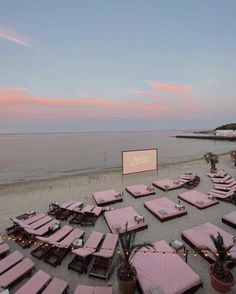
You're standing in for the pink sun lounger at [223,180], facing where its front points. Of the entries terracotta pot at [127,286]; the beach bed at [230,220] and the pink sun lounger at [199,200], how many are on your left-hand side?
3

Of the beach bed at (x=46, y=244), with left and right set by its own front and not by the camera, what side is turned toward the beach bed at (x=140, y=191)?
front

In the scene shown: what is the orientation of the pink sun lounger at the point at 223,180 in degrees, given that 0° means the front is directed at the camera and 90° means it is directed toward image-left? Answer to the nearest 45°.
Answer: approximately 90°

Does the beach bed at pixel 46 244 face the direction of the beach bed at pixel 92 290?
no

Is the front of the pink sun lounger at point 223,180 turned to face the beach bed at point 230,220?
no

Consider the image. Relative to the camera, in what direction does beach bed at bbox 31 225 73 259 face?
facing away from the viewer and to the right of the viewer

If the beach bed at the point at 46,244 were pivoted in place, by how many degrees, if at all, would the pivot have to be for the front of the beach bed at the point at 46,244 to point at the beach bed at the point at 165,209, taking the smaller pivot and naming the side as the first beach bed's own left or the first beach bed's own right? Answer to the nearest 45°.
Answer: approximately 45° to the first beach bed's own right

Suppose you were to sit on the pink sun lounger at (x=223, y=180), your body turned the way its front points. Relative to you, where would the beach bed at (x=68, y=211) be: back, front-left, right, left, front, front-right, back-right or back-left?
front-left

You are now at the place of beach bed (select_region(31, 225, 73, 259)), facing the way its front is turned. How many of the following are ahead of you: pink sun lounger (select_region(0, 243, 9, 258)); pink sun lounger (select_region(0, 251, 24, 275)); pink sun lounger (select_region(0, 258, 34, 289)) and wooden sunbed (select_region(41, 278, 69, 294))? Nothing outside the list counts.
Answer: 0

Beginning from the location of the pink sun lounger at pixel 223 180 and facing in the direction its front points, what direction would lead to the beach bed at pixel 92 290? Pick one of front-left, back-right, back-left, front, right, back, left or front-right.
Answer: left

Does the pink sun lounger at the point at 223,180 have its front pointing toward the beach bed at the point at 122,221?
no

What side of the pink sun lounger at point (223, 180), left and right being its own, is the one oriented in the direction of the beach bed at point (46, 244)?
left

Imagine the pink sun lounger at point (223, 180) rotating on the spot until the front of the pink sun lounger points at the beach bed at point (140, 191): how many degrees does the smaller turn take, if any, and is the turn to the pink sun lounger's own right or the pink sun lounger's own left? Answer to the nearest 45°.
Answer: approximately 45° to the pink sun lounger's own left

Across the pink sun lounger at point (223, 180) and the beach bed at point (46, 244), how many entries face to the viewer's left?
1

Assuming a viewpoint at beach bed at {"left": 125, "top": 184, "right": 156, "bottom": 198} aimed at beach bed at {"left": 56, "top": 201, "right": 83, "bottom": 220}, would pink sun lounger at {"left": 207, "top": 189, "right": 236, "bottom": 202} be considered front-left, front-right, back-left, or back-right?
back-left

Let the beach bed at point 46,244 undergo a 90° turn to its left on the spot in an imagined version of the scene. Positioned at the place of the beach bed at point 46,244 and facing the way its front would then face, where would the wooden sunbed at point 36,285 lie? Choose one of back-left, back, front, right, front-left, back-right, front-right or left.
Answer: back-left

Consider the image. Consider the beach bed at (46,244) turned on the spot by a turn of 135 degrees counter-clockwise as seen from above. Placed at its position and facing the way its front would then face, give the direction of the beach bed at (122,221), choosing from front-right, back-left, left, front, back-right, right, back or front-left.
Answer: back

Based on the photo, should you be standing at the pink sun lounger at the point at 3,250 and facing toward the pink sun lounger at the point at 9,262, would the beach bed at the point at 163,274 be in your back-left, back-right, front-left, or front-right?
front-left

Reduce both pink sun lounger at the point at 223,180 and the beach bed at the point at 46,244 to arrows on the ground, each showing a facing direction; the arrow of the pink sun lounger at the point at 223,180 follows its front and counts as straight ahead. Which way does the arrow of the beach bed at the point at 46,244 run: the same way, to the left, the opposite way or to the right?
to the right

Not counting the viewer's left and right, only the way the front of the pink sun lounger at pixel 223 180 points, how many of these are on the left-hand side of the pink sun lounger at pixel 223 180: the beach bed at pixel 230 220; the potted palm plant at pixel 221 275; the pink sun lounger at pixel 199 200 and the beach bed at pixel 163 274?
4

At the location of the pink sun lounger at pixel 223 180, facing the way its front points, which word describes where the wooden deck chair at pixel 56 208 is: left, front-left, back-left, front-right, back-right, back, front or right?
front-left

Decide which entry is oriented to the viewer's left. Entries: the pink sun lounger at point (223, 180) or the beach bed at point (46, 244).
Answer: the pink sun lounger
